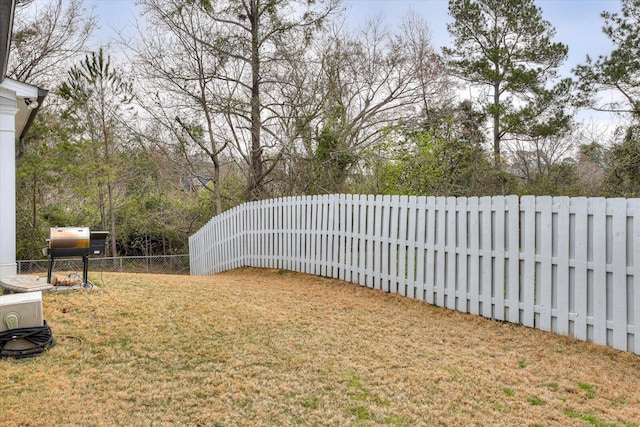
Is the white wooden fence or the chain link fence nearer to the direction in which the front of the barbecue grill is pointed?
the white wooden fence

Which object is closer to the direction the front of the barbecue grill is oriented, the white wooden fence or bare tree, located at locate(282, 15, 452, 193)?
the white wooden fence

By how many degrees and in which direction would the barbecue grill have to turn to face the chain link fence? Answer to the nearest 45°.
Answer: approximately 180°

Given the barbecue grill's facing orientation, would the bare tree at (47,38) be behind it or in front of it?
behind

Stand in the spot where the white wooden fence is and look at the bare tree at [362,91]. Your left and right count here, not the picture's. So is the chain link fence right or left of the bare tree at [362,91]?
left

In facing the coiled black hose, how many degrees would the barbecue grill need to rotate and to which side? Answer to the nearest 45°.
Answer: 0° — it already faces it

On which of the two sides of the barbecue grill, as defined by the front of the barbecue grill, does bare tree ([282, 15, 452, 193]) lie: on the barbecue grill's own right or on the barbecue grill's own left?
on the barbecue grill's own left

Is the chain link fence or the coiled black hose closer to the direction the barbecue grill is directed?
the coiled black hose

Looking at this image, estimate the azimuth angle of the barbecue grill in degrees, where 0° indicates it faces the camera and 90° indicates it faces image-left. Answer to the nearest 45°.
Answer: approximately 0°

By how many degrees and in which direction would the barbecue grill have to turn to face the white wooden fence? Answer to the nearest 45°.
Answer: approximately 45° to its left
